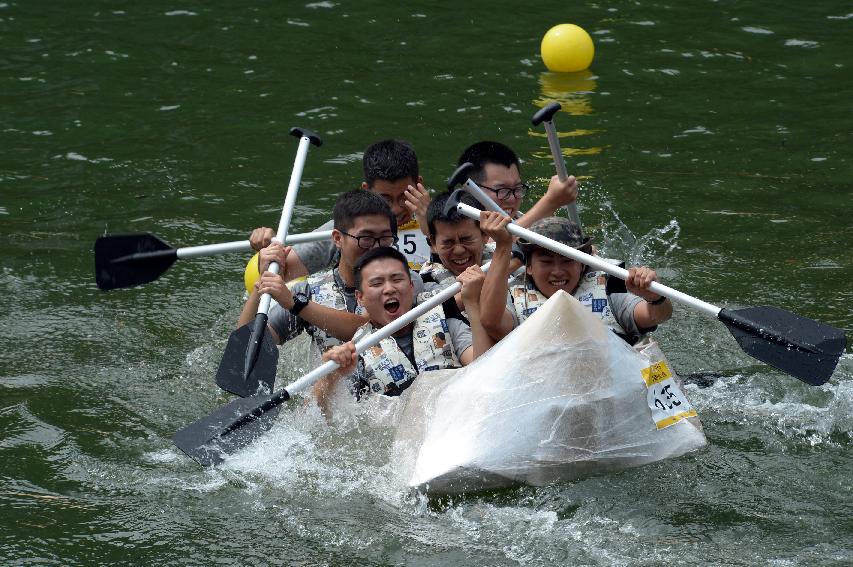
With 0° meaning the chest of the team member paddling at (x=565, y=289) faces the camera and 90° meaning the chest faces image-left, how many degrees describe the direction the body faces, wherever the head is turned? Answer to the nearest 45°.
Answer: approximately 0°

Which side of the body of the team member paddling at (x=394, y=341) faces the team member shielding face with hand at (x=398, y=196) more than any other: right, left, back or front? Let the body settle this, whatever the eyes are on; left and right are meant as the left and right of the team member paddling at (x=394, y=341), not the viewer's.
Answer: back

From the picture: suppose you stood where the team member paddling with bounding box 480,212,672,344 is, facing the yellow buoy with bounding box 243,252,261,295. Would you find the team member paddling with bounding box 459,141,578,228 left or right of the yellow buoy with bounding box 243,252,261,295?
right

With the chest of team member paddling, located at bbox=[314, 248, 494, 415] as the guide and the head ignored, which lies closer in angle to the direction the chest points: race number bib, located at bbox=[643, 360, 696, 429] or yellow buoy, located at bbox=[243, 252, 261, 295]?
the race number bib

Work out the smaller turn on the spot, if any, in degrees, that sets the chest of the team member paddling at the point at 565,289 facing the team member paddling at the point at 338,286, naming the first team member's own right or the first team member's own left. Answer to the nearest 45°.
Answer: approximately 90° to the first team member's own right

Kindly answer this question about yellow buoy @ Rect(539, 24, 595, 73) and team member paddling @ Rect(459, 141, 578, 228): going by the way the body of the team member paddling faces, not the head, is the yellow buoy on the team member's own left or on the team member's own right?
on the team member's own left

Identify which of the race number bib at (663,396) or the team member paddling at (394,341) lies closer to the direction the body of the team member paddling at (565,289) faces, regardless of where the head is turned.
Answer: the race number bib

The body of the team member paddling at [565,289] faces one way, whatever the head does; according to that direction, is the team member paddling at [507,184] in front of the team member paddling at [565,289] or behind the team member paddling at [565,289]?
behind

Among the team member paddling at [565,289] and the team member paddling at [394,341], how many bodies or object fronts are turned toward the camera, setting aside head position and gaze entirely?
2
